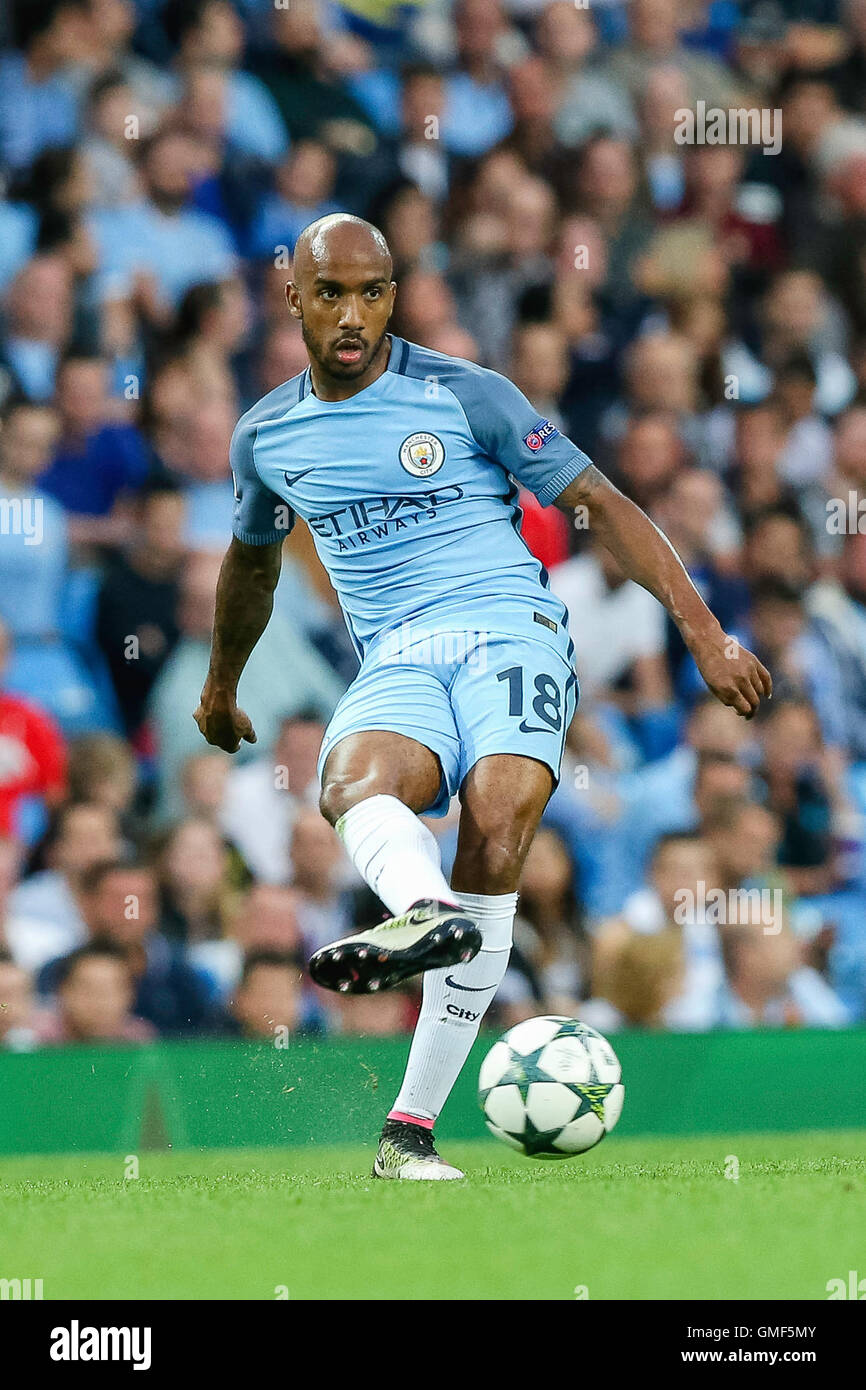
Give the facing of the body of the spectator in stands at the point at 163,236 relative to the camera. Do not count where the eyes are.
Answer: toward the camera

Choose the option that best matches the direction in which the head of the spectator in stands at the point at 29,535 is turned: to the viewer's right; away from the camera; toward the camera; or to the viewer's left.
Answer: toward the camera

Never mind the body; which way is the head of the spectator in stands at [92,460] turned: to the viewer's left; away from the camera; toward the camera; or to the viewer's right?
toward the camera

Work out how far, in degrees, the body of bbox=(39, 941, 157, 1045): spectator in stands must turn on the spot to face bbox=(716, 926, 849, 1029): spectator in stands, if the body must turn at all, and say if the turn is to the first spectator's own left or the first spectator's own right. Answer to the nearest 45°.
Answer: approximately 90° to the first spectator's own left

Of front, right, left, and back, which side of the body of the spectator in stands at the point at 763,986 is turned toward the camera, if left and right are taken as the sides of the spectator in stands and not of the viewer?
front

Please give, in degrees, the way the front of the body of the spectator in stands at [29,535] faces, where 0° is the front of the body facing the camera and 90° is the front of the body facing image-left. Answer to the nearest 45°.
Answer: approximately 0°

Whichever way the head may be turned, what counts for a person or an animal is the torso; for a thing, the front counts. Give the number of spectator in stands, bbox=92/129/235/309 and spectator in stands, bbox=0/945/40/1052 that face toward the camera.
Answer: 2

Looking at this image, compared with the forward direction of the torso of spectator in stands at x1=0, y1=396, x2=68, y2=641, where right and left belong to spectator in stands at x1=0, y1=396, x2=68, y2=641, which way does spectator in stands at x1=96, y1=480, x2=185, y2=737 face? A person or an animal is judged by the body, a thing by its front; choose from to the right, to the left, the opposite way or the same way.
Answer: the same way

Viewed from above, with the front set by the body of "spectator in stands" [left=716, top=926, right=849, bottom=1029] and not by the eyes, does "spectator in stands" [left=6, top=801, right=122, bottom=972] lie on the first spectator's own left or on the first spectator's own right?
on the first spectator's own right

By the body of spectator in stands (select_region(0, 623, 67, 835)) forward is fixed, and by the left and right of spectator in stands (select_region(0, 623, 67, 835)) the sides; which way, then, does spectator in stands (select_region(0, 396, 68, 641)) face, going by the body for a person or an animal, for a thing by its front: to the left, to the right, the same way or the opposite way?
the same way

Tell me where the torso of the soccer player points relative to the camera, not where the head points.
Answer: toward the camera

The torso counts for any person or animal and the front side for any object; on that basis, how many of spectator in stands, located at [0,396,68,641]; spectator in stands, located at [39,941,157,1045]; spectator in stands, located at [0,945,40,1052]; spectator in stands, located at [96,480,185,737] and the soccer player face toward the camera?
5
